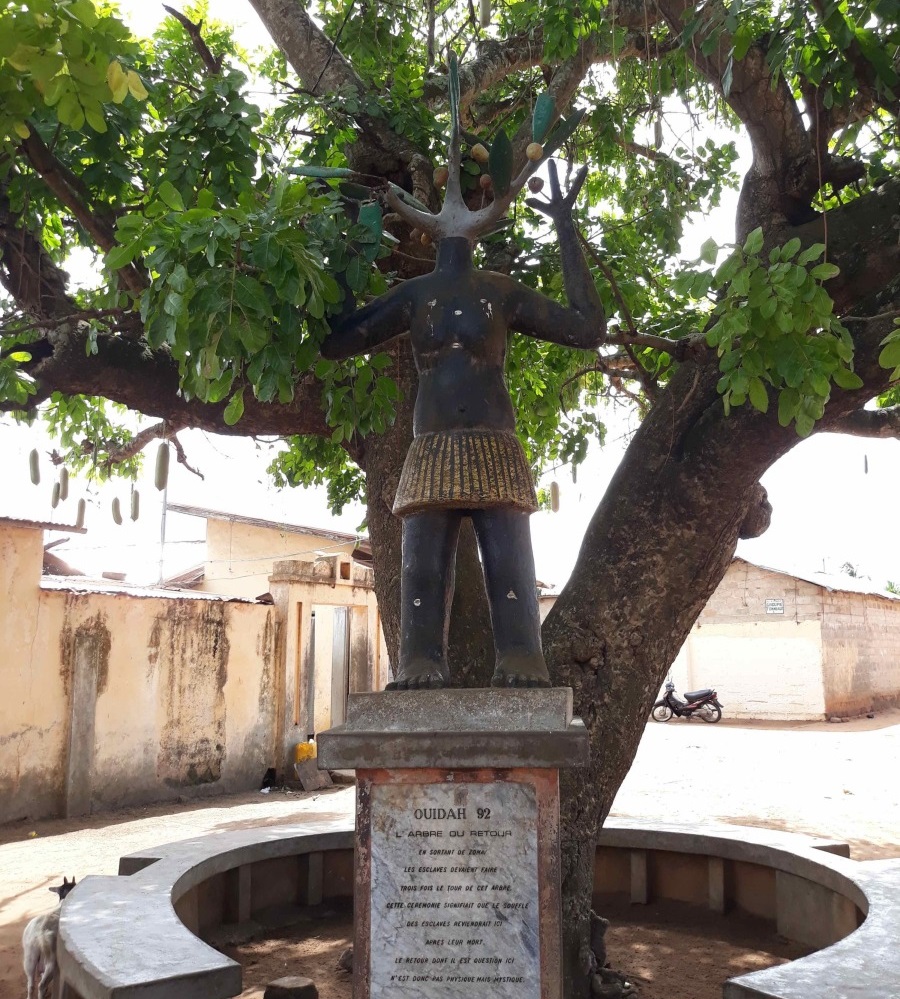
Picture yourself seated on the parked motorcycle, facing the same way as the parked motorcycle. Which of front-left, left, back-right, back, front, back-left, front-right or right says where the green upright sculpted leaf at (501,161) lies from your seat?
left

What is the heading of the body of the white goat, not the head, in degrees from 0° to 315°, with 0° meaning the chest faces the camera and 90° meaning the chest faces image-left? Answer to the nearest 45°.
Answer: approximately 225°

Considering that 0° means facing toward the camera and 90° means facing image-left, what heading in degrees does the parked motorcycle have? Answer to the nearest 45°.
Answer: approximately 90°

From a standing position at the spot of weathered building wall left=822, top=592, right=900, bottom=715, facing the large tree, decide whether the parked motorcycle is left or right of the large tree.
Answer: right

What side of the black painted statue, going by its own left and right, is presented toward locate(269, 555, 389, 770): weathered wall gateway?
back

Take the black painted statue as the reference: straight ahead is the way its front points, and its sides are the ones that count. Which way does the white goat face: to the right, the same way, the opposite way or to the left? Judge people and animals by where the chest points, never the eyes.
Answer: the opposite way

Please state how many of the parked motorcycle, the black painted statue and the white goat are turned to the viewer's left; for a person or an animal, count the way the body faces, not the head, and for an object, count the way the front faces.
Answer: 1

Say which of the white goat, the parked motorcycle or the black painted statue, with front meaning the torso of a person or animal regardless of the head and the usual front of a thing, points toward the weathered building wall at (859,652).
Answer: the white goat

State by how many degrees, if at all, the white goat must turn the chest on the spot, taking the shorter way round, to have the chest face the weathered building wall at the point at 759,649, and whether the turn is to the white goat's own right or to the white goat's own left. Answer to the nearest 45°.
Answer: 0° — it already faces it

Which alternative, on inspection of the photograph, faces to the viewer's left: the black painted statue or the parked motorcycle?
the parked motorcycle

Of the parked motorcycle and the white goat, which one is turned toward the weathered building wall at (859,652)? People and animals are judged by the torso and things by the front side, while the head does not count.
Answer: the white goat

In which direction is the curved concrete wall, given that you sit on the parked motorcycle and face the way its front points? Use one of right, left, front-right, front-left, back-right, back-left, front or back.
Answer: left

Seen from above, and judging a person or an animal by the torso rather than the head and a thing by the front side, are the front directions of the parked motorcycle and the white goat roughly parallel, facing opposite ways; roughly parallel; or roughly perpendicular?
roughly perpendicular

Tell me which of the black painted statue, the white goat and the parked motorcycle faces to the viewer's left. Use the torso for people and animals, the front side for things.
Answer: the parked motorcycle

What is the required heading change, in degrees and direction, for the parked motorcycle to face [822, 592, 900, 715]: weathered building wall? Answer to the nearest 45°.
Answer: approximately 135° to its right

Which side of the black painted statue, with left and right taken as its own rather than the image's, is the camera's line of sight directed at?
front
